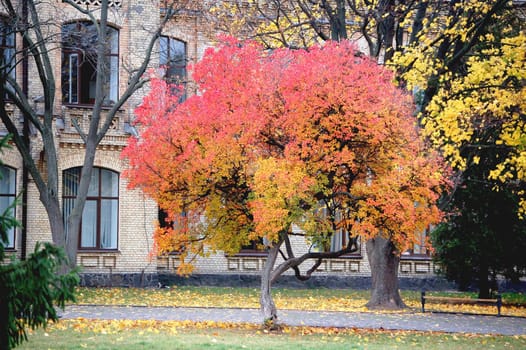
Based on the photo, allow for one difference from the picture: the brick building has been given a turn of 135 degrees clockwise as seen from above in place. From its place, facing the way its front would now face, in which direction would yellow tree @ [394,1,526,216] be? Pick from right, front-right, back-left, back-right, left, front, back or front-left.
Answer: back

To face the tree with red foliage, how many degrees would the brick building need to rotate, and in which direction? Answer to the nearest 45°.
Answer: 0° — it already faces it

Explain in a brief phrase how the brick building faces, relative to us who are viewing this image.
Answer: facing the viewer
